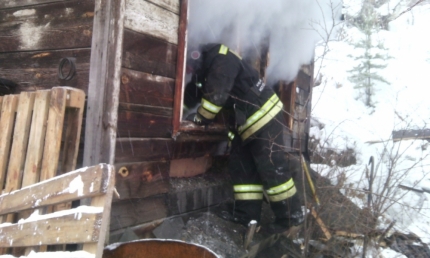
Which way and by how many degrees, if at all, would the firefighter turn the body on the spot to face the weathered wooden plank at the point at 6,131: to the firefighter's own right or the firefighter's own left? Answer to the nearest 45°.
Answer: approximately 45° to the firefighter's own left

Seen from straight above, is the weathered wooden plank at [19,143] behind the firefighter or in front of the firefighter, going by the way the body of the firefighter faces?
in front

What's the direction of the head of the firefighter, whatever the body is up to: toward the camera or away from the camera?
away from the camera

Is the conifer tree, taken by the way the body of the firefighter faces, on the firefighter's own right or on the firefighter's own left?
on the firefighter's own right

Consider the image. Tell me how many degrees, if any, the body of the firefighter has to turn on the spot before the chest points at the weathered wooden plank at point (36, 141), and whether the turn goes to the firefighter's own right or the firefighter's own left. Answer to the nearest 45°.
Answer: approximately 45° to the firefighter's own left

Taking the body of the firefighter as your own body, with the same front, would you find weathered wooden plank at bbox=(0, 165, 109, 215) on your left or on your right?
on your left

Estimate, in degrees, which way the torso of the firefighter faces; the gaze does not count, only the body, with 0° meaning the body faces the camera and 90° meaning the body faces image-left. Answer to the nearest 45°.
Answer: approximately 90°

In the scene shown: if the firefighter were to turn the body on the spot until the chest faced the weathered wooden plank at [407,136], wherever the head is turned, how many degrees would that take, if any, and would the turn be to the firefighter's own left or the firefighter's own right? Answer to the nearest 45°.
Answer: approximately 135° to the firefighter's own right

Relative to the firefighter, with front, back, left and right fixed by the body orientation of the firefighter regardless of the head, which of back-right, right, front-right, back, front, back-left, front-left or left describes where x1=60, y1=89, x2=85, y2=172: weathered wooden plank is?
front-left
